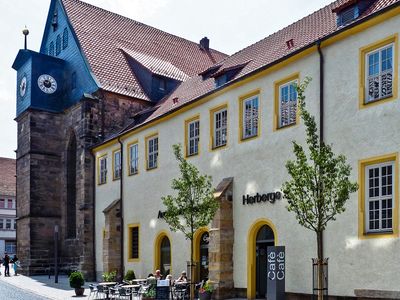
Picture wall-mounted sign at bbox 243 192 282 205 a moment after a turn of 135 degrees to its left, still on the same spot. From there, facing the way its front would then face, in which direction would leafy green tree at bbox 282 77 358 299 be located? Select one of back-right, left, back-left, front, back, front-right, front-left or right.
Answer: right

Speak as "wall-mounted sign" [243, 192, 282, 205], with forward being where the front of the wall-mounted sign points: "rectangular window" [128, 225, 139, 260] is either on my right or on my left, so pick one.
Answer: on my right

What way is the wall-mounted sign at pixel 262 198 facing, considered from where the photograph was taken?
facing the viewer and to the left of the viewer

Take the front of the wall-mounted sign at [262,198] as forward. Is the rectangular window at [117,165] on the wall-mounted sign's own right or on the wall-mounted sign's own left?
on the wall-mounted sign's own right
